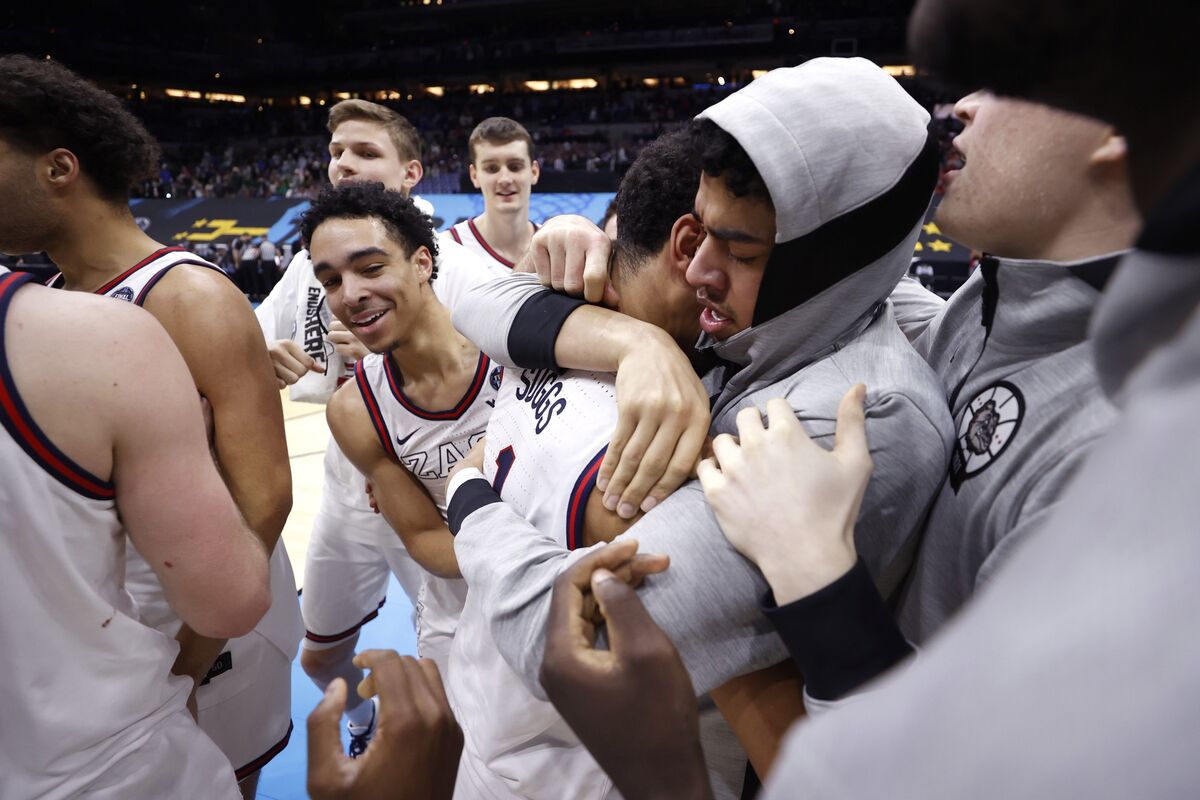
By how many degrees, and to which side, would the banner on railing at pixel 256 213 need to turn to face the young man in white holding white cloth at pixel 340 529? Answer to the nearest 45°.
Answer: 0° — it already faces them

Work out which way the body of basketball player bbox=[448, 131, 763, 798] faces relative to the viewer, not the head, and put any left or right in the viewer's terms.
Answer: facing away from the viewer and to the right of the viewer

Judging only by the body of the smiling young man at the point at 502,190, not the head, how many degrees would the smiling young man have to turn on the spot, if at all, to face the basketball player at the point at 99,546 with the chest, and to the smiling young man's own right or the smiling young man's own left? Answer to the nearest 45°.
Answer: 0° — they already face them

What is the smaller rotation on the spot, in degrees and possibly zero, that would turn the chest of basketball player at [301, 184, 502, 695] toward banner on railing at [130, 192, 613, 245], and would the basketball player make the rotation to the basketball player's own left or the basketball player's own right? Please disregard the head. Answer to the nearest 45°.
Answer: approximately 180°

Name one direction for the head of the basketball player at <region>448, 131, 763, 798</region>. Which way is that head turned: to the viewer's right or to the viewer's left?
to the viewer's right

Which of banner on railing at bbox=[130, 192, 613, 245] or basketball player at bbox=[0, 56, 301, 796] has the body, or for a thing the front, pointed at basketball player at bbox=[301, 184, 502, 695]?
the banner on railing

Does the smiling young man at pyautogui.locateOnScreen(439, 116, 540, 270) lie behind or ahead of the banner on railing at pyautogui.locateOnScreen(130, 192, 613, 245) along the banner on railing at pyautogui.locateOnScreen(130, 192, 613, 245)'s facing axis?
ahead
